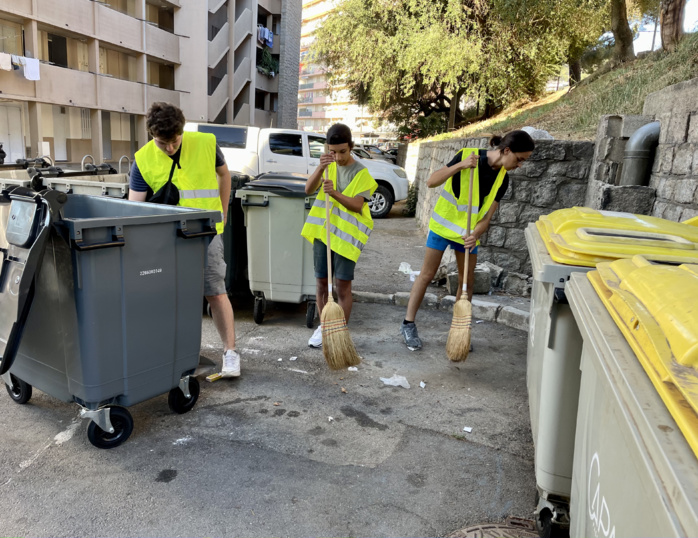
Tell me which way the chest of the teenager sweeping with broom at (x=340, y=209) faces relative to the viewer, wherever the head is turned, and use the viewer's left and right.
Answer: facing the viewer

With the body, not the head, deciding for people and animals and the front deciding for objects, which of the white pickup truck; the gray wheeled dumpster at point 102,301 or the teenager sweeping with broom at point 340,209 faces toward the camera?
the teenager sweeping with broom

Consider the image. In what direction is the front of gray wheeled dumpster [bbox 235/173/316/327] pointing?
toward the camera

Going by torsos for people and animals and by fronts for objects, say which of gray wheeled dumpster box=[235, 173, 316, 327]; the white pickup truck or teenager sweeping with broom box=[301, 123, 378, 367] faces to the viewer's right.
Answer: the white pickup truck

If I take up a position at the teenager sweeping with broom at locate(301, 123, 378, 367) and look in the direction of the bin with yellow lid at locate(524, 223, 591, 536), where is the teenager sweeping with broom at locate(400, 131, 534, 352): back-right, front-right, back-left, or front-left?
front-left

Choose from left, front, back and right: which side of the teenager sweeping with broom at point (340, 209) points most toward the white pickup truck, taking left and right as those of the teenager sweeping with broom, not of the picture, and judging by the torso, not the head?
back

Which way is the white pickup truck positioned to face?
to the viewer's right

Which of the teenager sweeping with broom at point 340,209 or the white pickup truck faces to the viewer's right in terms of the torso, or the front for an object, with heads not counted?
the white pickup truck

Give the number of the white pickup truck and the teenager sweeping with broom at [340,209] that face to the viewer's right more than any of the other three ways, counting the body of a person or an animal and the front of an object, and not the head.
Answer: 1

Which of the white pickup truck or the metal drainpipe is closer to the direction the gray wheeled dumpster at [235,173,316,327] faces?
the metal drainpipe

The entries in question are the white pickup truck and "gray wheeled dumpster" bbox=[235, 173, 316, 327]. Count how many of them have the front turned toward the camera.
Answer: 1

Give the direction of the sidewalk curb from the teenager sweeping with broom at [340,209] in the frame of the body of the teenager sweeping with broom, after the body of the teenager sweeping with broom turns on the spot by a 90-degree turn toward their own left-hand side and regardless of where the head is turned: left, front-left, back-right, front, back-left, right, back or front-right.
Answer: front-left
